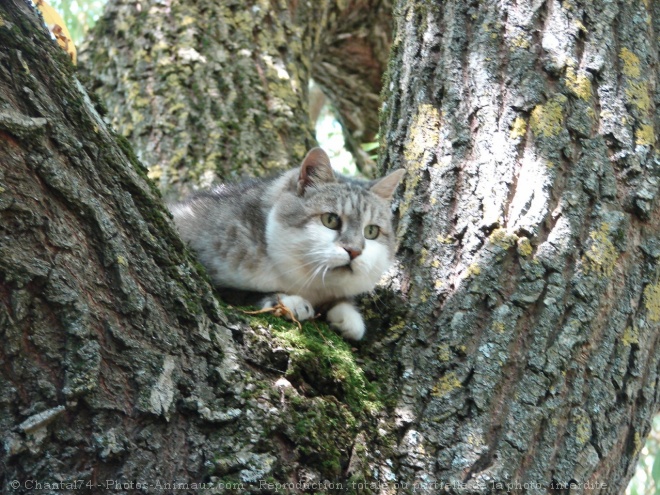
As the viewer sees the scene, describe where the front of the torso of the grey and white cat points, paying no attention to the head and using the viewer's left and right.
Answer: facing the viewer and to the right of the viewer
